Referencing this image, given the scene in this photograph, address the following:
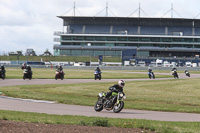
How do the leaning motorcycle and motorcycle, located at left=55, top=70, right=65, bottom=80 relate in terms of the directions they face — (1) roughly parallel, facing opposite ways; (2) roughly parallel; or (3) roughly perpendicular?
roughly perpendicular

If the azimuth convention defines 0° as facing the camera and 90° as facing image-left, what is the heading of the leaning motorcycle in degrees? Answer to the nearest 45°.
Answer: approximately 315°

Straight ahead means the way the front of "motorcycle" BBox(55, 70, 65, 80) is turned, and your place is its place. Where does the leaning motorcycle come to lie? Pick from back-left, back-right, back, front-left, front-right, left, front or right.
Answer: front-left

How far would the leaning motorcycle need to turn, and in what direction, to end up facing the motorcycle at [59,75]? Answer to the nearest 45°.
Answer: approximately 135° to its left

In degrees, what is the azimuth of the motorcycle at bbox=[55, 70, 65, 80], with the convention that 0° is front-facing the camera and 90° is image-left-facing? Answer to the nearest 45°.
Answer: approximately 45°

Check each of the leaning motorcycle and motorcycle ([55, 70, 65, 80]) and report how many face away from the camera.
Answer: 0
